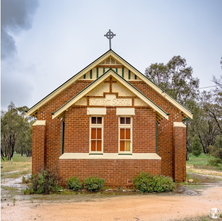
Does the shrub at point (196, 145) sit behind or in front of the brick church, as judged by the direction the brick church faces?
behind

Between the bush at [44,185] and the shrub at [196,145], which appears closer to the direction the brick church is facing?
the bush

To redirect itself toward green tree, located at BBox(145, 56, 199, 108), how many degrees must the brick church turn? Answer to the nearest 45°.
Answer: approximately 180°

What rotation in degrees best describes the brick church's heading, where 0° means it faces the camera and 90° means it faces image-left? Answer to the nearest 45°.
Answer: approximately 0°

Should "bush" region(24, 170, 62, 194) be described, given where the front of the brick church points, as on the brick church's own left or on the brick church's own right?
on the brick church's own right
